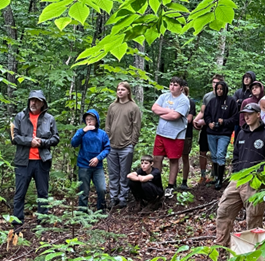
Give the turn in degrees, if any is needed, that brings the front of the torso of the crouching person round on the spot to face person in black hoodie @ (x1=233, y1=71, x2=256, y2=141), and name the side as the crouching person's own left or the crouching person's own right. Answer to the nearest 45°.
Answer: approximately 180°

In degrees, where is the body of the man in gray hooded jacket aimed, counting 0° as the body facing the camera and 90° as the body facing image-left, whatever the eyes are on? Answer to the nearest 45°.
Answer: approximately 0°

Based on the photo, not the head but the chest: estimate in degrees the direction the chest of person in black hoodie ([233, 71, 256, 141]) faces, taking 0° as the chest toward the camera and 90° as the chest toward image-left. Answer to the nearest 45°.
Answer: approximately 45°

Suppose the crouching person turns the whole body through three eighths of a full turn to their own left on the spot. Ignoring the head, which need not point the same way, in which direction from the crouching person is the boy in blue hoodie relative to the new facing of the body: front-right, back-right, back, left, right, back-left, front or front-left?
back

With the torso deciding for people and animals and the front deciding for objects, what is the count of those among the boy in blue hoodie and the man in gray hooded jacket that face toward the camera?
2

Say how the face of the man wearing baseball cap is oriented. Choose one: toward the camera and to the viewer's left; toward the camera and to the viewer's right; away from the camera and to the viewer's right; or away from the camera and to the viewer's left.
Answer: toward the camera and to the viewer's left

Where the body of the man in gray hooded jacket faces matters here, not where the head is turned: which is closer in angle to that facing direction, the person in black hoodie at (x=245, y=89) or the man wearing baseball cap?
the man wearing baseball cap

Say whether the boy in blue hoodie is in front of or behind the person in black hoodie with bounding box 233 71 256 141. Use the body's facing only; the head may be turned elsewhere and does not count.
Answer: in front

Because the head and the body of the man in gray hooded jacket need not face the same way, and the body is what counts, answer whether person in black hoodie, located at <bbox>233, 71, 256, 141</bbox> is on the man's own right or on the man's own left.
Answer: on the man's own left

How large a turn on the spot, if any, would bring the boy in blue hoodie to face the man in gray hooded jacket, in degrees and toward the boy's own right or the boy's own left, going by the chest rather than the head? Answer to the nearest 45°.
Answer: approximately 45° to the boy's own right

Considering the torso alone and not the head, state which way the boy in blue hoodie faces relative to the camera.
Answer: toward the camera
